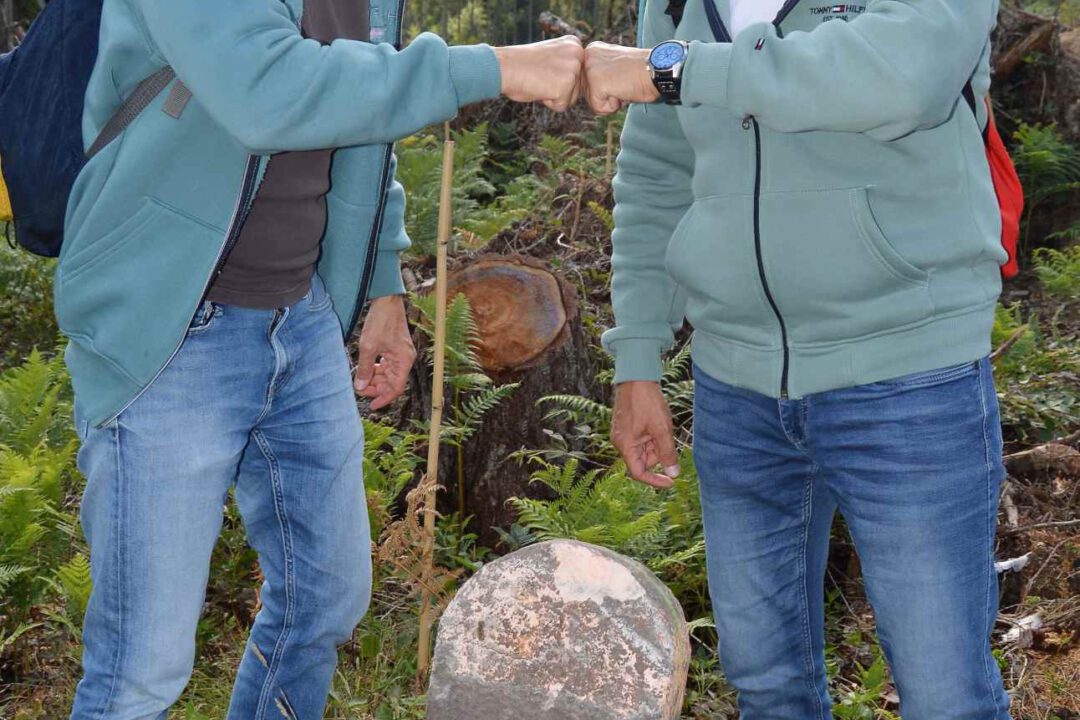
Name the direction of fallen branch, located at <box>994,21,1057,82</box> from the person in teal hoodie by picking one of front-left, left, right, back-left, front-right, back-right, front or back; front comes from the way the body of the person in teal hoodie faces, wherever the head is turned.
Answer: left

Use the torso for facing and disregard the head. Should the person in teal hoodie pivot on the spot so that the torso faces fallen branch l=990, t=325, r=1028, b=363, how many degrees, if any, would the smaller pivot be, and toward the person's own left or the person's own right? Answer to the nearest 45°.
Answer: approximately 90° to the person's own left

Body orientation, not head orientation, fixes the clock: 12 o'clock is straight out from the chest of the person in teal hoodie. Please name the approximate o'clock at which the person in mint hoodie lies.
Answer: The person in mint hoodie is roughly at 11 o'clock from the person in teal hoodie.

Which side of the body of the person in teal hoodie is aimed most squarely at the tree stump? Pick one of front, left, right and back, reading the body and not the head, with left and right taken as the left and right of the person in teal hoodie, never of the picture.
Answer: left

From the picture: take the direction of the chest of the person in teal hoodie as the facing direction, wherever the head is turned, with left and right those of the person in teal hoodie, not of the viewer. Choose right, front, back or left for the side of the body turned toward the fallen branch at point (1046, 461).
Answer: left

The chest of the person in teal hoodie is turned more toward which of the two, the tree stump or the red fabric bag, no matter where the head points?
the red fabric bag

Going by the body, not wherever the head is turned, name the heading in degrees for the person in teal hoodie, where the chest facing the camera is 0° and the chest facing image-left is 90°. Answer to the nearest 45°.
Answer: approximately 315°

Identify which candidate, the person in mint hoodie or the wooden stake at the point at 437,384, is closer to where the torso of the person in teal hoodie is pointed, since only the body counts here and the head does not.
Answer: the person in mint hoodie

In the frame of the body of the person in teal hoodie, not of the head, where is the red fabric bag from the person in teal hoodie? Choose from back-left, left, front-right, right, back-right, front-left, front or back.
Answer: front-left
